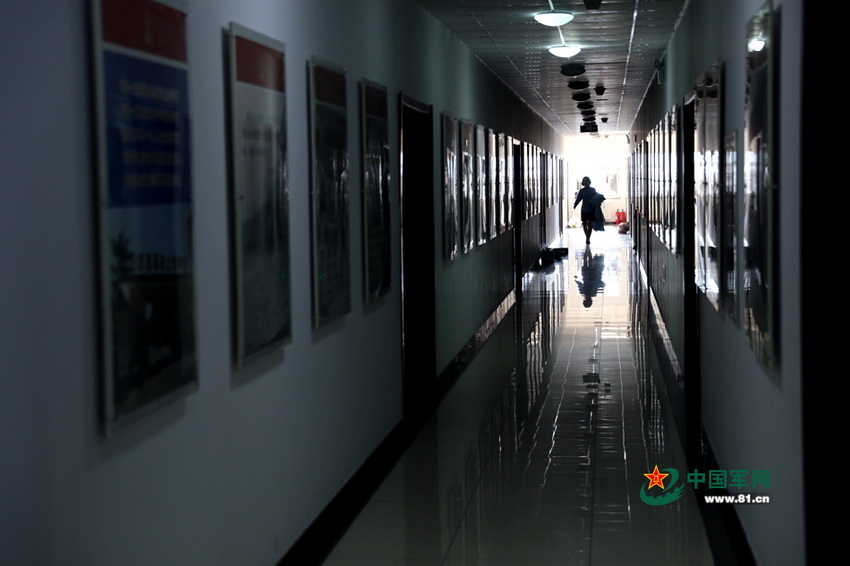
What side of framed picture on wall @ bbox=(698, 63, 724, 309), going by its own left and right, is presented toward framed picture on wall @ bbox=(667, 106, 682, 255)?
right

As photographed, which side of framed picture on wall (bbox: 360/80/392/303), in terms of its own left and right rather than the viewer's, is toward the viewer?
right

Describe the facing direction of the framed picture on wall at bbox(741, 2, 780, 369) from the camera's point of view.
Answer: facing to the left of the viewer

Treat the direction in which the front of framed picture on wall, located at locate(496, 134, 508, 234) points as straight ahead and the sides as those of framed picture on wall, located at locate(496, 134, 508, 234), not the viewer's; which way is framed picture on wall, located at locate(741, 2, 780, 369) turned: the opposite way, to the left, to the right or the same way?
the opposite way

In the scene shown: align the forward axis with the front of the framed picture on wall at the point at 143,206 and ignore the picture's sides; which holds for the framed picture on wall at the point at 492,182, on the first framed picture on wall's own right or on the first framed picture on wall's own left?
on the first framed picture on wall's own left

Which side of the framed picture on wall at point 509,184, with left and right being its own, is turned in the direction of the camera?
right

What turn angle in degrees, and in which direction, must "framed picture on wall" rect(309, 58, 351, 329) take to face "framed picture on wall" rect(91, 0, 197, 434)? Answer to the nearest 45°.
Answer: approximately 90° to its right

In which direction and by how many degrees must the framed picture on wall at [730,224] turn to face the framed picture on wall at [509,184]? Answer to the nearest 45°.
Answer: approximately 90° to its right

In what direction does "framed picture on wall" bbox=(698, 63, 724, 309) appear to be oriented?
to the viewer's left

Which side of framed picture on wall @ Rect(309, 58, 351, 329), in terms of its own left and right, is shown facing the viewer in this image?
right

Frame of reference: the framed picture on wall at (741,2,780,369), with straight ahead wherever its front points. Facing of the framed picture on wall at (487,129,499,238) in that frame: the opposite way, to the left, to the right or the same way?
the opposite way

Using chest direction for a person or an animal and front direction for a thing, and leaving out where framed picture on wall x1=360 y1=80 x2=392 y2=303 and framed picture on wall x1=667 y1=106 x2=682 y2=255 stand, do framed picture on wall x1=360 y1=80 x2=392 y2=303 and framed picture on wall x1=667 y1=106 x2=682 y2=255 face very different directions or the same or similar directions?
very different directions

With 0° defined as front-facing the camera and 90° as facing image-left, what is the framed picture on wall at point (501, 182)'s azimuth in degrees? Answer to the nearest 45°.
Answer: approximately 270°

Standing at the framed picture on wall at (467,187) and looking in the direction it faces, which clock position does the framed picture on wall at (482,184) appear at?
the framed picture on wall at (482,184) is roughly at 9 o'clock from the framed picture on wall at (467,187).

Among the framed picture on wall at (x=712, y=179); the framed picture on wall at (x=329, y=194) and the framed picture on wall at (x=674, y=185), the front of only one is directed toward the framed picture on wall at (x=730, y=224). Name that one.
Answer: the framed picture on wall at (x=329, y=194)

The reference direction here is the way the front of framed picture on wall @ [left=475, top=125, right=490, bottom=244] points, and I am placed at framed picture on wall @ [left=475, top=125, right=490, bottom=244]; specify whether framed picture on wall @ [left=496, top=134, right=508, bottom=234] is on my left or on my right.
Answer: on my left

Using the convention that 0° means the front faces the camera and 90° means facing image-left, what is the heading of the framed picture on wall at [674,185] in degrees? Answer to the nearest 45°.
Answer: approximately 90°

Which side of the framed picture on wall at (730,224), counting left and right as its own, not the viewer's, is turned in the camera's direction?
left
